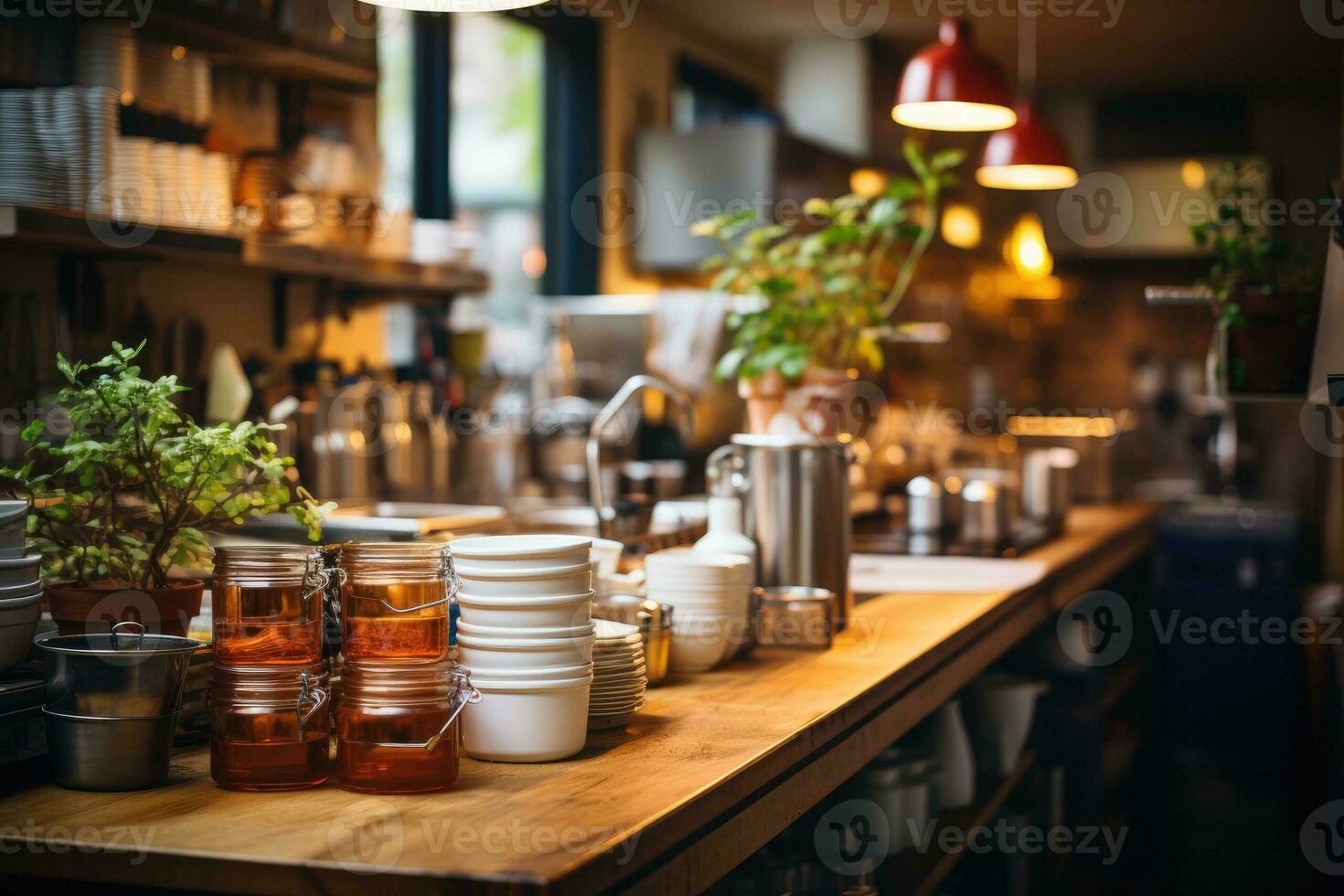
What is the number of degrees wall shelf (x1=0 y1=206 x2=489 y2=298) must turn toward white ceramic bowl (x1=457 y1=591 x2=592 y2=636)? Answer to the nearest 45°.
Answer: approximately 45° to its right

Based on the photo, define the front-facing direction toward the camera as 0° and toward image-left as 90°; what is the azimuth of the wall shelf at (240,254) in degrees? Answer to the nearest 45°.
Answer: approximately 315°

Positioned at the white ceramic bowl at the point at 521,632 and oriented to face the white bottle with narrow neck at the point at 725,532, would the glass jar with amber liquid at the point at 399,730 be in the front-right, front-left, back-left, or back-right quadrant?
back-left

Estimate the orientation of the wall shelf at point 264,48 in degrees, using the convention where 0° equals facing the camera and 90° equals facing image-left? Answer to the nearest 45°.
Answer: approximately 315°

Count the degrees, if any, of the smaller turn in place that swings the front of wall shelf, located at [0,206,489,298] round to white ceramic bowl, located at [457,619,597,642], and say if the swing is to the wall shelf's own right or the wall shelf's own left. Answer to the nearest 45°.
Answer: approximately 45° to the wall shelf's own right

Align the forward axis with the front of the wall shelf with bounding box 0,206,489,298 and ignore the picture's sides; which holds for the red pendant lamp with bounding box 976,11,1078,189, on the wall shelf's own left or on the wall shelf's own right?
on the wall shelf's own left

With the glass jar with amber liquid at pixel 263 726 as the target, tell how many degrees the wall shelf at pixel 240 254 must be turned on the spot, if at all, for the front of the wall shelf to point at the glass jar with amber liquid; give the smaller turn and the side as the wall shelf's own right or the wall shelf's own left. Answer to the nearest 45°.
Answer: approximately 45° to the wall shelf's own right

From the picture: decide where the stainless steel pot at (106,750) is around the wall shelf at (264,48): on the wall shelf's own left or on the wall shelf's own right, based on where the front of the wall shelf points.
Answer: on the wall shelf's own right

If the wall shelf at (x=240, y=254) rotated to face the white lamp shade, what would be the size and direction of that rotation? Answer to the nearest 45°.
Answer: approximately 45° to its right

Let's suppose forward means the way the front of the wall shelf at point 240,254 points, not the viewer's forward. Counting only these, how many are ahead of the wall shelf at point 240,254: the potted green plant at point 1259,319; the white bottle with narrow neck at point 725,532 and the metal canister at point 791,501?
3
